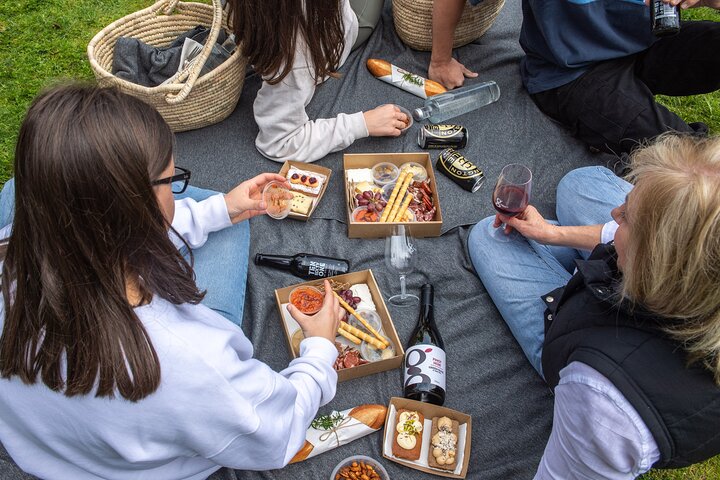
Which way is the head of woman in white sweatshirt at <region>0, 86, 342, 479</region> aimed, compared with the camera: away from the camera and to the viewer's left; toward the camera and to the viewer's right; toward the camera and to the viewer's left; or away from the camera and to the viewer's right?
away from the camera and to the viewer's right

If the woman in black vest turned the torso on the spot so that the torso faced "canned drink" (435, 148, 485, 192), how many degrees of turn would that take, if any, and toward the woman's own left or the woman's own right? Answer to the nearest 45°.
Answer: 0° — they already face it

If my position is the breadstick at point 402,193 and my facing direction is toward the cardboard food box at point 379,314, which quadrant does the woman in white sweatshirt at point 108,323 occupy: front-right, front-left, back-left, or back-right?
front-right

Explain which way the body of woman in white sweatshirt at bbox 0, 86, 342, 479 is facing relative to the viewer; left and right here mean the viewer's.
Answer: facing away from the viewer and to the right of the viewer

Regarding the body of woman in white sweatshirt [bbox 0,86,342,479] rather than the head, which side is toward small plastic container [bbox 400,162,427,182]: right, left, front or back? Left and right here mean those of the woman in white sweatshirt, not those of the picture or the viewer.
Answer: front

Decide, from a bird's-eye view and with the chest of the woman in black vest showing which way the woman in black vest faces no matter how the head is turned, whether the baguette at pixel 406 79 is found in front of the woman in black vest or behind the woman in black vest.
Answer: in front
